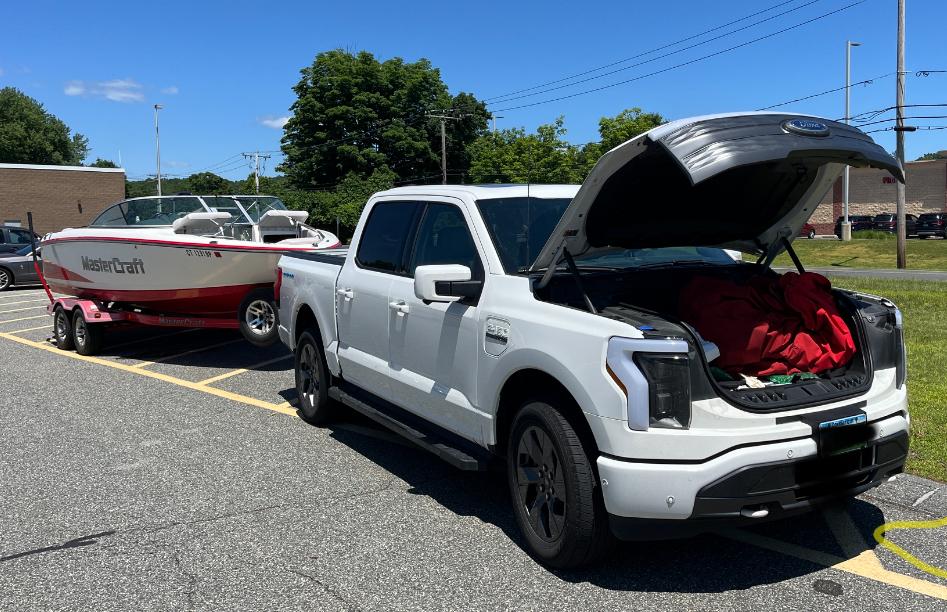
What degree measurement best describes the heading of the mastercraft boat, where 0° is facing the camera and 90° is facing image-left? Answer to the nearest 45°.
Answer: approximately 315°

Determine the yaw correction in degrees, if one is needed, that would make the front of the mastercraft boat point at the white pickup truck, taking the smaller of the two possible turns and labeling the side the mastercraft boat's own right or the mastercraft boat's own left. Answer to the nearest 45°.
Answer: approximately 45° to the mastercraft boat's own right

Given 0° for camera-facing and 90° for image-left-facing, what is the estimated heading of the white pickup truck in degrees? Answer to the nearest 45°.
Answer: approximately 315°

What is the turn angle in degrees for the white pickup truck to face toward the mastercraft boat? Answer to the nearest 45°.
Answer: approximately 180°

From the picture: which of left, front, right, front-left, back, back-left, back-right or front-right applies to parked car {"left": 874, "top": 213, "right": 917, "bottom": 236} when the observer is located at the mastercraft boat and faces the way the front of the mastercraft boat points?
left

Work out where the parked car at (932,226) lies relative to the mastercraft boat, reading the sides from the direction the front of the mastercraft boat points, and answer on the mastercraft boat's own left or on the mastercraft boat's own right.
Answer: on the mastercraft boat's own left

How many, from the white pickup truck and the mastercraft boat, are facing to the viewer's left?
0

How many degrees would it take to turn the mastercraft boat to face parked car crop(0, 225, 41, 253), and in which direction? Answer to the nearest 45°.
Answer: approximately 135° to its left

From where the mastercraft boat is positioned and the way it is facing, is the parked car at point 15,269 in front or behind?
behind
